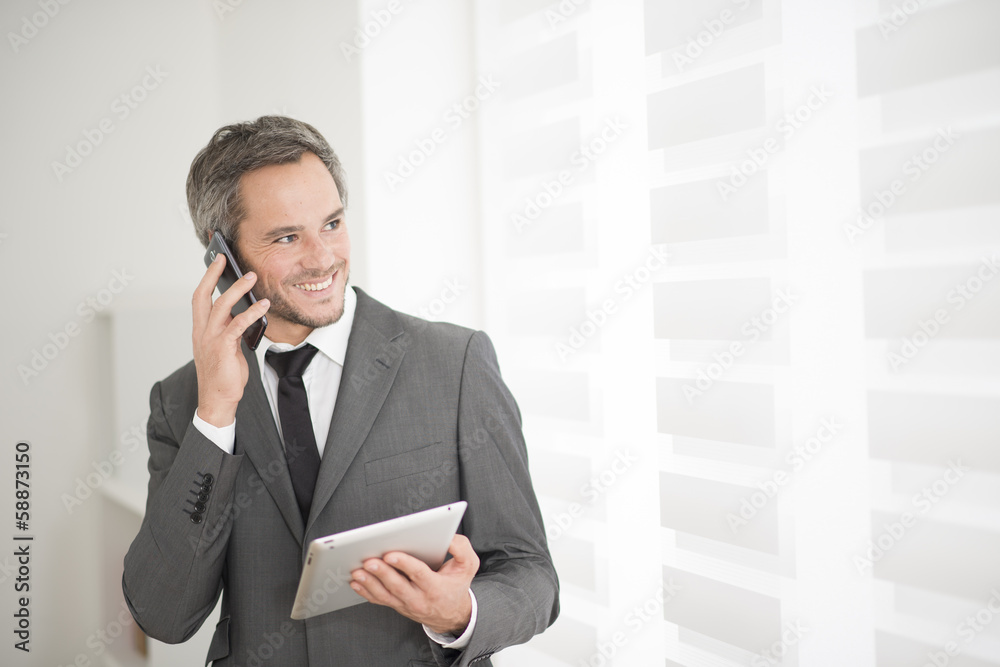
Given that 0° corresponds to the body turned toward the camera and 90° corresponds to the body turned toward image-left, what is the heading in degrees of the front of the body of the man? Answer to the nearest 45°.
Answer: approximately 0°

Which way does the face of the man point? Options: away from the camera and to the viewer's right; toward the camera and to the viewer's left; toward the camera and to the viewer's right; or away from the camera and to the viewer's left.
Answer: toward the camera and to the viewer's right
